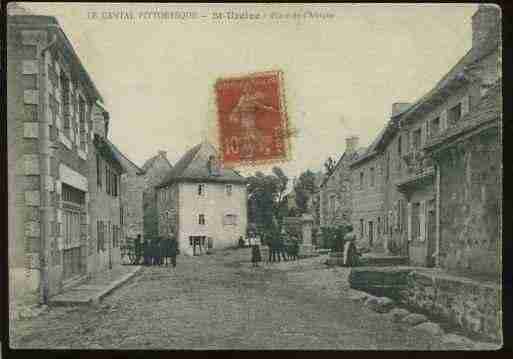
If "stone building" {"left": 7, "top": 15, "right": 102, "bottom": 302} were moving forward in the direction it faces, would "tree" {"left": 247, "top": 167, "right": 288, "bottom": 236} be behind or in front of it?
in front

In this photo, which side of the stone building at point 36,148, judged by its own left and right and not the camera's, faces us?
right
